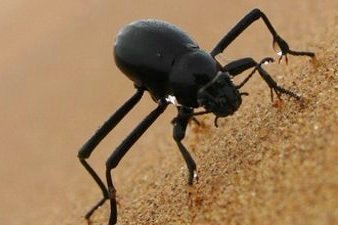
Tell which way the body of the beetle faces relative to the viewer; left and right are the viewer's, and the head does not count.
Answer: facing the viewer and to the right of the viewer
